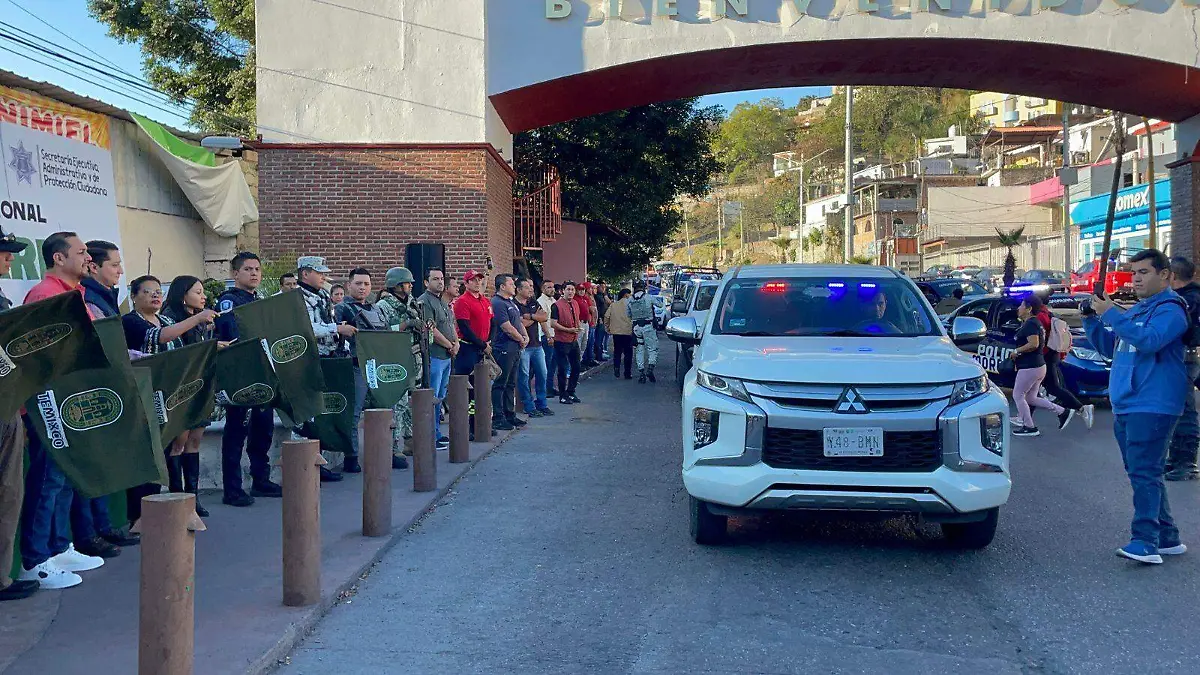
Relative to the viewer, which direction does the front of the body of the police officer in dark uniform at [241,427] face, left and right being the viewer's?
facing the viewer and to the right of the viewer

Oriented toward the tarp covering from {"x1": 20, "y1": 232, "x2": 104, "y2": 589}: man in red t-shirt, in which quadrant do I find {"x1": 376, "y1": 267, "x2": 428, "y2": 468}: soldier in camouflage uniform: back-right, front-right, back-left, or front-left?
front-right

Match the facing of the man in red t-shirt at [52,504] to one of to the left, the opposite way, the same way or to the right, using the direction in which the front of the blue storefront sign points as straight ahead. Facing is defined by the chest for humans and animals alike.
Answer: the opposite way

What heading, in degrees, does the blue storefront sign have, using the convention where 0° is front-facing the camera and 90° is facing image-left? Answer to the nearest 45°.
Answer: approximately 45°

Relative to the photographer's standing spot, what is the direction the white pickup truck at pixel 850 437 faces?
facing the viewer

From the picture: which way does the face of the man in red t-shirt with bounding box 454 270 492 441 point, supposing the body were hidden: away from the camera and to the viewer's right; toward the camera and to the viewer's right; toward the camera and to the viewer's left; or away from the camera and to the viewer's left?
toward the camera and to the viewer's right

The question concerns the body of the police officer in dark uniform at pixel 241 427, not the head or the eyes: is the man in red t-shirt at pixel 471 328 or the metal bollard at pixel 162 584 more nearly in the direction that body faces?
the metal bollard

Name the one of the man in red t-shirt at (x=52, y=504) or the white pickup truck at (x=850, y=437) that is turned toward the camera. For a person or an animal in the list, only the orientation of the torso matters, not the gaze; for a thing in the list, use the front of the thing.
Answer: the white pickup truck

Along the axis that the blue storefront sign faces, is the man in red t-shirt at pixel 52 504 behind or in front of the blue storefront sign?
in front

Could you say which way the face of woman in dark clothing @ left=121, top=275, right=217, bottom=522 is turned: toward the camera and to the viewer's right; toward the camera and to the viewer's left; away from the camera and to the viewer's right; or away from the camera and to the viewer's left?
toward the camera and to the viewer's right

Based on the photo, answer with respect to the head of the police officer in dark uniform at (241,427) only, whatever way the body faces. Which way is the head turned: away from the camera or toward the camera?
toward the camera

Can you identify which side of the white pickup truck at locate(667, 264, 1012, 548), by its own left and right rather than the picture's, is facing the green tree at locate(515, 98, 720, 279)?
back

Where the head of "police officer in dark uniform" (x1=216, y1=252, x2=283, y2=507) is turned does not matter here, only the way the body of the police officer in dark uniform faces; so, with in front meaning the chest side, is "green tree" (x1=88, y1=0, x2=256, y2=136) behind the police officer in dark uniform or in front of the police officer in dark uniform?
behind

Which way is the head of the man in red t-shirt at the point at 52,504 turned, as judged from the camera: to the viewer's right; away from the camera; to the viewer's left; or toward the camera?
to the viewer's right

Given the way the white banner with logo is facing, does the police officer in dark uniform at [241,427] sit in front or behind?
in front

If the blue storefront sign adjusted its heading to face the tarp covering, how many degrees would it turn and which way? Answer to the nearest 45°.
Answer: approximately 45° to its left

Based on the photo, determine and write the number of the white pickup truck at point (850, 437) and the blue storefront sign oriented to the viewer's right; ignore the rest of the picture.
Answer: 0

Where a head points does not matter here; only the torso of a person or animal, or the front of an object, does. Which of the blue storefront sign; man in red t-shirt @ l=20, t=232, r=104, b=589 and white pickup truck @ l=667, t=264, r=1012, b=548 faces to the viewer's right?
the man in red t-shirt
